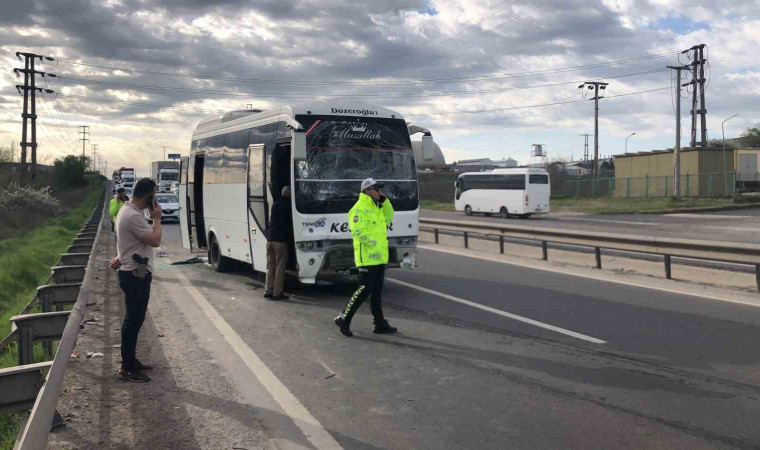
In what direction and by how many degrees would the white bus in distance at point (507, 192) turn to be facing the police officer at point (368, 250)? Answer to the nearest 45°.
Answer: approximately 135° to its left

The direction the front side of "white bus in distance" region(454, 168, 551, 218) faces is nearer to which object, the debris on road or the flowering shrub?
the flowering shrub

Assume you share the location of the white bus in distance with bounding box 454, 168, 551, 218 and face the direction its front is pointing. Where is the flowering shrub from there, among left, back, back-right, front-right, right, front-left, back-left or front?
front-left

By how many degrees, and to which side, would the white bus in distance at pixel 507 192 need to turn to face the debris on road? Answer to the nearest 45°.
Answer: approximately 135° to its left

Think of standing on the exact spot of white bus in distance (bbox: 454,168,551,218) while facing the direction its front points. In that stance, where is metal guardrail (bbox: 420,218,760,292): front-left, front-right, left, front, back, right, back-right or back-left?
back-left

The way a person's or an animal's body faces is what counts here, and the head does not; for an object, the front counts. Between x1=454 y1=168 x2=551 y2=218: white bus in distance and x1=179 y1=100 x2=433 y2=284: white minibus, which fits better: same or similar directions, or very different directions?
very different directions

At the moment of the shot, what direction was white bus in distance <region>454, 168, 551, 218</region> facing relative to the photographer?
facing away from the viewer and to the left of the viewer

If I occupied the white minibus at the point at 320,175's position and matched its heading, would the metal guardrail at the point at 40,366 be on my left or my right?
on my right

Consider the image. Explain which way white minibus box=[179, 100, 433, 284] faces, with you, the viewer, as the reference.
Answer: facing the viewer and to the right of the viewer

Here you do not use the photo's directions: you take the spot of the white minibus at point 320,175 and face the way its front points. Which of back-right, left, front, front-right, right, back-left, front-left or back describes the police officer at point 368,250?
front-right
